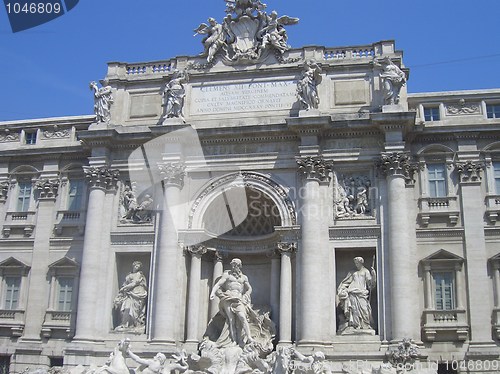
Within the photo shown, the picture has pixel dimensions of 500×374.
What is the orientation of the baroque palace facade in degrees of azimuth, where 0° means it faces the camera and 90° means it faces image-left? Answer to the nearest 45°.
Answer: approximately 0°
